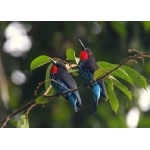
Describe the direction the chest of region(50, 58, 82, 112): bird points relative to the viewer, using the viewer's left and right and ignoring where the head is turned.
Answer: facing to the left of the viewer

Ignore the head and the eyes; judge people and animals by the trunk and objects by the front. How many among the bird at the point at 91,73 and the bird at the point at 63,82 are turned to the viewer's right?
0

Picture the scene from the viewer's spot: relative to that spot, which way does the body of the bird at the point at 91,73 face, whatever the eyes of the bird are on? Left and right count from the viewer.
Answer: facing the viewer and to the left of the viewer
